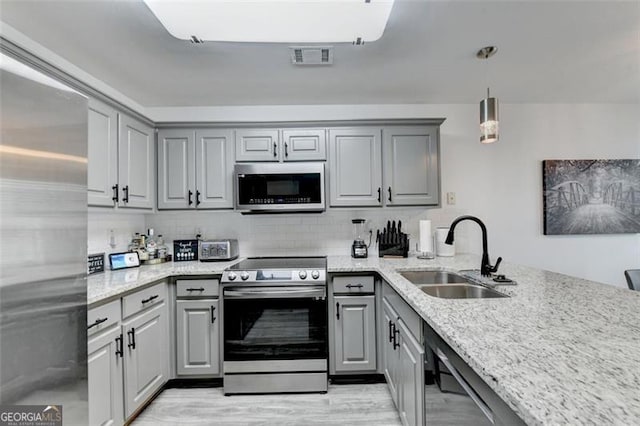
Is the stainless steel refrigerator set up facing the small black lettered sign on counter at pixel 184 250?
no

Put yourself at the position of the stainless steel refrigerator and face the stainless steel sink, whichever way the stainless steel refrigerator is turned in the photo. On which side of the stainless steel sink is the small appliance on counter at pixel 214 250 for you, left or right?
left

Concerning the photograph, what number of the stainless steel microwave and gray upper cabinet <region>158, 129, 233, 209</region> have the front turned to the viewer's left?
0

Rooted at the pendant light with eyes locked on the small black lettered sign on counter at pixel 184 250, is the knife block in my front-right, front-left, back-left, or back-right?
front-right

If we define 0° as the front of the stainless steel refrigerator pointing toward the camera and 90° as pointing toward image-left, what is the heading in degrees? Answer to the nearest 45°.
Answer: approximately 315°

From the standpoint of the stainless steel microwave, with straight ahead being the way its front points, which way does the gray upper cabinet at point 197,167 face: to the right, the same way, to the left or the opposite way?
the same way

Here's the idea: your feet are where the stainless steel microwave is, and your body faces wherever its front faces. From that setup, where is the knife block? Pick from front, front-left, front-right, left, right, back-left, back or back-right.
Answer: left

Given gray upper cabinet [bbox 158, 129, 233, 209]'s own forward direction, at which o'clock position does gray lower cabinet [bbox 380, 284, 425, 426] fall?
The gray lower cabinet is roughly at 11 o'clock from the gray upper cabinet.

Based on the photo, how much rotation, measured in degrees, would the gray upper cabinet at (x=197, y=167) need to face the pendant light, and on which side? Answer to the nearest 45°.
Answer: approximately 45° to its left

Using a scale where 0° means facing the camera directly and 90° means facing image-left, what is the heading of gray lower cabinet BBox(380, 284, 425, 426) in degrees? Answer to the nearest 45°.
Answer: approximately 90°

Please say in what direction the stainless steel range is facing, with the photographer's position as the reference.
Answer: facing the viewer

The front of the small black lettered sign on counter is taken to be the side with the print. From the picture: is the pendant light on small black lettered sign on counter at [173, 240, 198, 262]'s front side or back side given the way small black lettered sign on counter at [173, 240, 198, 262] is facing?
on the front side

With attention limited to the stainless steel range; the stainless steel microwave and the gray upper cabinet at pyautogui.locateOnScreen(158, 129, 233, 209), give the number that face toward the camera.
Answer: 3

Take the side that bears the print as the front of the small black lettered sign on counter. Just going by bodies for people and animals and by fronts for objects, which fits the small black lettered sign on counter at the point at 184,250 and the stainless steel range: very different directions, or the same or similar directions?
same or similar directions

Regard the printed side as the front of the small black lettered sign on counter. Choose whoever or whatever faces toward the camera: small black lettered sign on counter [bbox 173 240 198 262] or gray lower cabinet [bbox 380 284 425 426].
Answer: the small black lettered sign on counter

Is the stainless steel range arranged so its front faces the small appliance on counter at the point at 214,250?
no

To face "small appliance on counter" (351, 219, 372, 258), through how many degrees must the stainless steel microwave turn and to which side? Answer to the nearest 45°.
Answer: approximately 90° to its left
